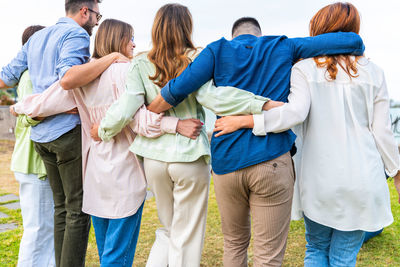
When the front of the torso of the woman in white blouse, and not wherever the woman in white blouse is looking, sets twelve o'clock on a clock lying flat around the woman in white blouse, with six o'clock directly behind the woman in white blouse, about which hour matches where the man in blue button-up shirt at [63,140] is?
The man in blue button-up shirt is roughly at 9 o'clock from the woman in white blouse.

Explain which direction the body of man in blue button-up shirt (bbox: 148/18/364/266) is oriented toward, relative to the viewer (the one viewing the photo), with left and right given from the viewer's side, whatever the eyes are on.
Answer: facing away from the viewer

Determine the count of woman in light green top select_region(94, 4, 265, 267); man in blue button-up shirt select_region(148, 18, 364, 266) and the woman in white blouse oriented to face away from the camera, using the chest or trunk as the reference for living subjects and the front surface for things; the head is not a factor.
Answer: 3

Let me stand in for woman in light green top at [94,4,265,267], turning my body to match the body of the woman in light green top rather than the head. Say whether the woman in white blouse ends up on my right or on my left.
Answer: on my right

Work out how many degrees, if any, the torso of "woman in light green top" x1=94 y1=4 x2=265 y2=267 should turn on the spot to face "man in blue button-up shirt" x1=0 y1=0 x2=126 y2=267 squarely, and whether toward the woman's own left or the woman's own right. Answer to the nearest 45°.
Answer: approximately 45° to the woman's own left

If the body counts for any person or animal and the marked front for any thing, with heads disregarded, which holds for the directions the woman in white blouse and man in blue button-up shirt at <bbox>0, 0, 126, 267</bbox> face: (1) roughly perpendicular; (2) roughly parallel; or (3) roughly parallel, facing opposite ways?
roughly parallel

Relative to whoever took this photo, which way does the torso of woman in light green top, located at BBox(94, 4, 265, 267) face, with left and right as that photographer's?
facing away from the viewer

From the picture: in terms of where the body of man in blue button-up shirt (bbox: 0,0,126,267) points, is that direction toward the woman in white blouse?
no

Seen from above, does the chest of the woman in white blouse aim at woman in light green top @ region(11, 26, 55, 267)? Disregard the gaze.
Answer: no

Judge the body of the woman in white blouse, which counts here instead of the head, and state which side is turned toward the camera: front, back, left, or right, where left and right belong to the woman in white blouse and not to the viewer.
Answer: back

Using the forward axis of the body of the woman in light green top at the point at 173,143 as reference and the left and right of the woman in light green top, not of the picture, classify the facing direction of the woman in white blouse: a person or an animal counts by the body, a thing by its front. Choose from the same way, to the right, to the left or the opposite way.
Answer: the same way

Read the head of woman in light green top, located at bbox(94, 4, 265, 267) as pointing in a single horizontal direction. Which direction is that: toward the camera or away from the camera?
away from the camera

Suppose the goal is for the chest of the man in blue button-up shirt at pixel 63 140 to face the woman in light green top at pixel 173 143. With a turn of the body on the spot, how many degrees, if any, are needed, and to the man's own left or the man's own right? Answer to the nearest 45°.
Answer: approximately 90° to the man's own right

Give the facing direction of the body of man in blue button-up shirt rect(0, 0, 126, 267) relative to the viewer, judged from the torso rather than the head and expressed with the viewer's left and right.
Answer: facing away from the viewer and to the right of the viewer

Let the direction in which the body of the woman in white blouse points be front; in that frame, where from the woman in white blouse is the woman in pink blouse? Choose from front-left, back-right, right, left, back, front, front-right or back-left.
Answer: left

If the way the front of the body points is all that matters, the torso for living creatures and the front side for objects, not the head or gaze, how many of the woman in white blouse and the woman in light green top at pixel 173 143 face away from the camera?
2
